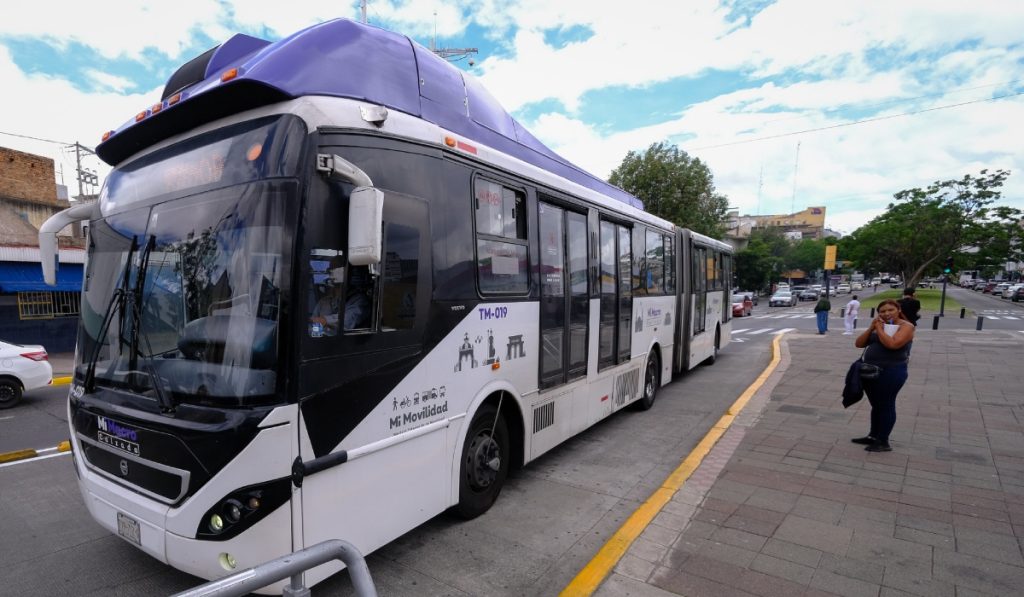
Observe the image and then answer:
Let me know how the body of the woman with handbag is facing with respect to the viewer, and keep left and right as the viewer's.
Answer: facing the viewer and to the left of the viewer

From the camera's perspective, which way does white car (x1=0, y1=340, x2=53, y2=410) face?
to the viewer's left

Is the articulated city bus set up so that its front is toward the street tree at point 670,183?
no

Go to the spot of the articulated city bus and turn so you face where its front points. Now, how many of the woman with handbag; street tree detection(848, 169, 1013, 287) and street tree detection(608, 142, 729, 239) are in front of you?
0

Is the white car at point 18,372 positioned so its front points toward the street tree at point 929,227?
no

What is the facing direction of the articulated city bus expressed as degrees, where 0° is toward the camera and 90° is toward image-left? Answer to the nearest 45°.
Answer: approximately 45°

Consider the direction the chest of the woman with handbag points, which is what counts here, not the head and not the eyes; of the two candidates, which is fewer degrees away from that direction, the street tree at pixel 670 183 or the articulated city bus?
the articulated city bus

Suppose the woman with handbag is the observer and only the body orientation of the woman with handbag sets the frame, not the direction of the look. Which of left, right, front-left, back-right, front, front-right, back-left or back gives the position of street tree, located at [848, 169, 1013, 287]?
back-right

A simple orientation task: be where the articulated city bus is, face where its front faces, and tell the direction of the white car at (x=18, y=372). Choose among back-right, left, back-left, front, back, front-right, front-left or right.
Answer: right

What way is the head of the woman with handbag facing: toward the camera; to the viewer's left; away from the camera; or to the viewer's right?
toward the camera

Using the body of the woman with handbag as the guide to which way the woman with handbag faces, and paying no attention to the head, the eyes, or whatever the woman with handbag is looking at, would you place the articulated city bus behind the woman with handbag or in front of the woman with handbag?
in front

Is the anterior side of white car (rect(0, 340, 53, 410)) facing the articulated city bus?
no

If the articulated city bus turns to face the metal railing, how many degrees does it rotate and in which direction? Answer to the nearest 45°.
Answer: approximately 45° to its left

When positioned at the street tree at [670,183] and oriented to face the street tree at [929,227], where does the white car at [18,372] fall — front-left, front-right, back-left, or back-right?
back-right

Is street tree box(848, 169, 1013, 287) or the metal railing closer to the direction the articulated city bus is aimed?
the metal railing

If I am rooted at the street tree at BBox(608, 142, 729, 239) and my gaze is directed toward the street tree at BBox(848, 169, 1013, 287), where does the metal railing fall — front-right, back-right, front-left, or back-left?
back-right

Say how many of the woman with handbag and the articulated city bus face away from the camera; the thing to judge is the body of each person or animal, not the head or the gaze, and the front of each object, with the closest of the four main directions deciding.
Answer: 0
